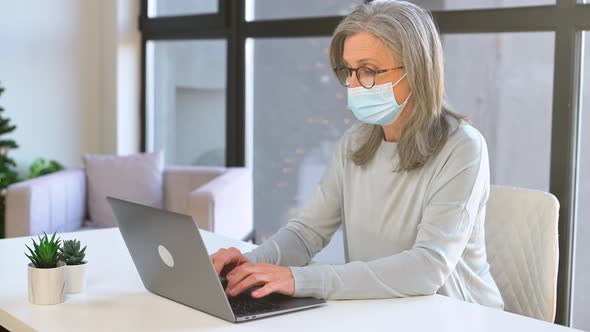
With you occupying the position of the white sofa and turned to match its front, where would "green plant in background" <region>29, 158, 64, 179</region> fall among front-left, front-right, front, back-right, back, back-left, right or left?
right

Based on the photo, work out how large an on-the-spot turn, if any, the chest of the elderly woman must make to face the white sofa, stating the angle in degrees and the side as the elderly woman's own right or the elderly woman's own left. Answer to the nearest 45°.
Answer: approximately 90° to the elderly woman's own right

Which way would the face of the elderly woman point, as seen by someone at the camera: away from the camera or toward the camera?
toward the camera

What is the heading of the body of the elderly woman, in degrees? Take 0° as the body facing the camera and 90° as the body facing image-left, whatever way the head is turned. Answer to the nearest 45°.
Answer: approximately 45°

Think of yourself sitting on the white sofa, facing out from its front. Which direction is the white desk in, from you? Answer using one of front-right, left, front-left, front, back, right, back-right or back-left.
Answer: front-left

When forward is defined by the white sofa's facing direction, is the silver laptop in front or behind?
in front

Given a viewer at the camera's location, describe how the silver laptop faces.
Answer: facing away from the viewer and to the right of the viewer

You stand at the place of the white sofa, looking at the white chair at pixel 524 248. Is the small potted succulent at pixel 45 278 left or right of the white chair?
right

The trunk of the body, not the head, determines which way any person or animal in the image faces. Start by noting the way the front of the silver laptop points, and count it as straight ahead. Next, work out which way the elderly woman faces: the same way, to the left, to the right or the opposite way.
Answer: the opposite way

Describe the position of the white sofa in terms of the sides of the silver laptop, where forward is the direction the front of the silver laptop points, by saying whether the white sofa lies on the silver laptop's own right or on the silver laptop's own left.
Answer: on the silver laptop's own left

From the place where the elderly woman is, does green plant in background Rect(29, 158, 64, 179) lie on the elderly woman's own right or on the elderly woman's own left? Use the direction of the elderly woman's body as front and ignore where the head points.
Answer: on the elderly woman's own right

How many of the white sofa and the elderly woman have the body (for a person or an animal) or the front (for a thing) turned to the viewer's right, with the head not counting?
0

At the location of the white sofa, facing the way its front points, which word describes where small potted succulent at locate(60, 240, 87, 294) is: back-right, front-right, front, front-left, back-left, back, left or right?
front-left

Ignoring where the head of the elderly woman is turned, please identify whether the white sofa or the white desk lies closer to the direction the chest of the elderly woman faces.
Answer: the white desk

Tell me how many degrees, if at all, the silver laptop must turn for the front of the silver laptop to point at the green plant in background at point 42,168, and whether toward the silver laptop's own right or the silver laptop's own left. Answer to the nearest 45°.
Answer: approximately 45° to the silver laptop's own left

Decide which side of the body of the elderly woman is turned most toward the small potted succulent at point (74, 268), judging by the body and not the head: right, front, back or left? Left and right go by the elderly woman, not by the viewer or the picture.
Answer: front

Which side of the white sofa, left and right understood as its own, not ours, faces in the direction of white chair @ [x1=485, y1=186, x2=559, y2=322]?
left
